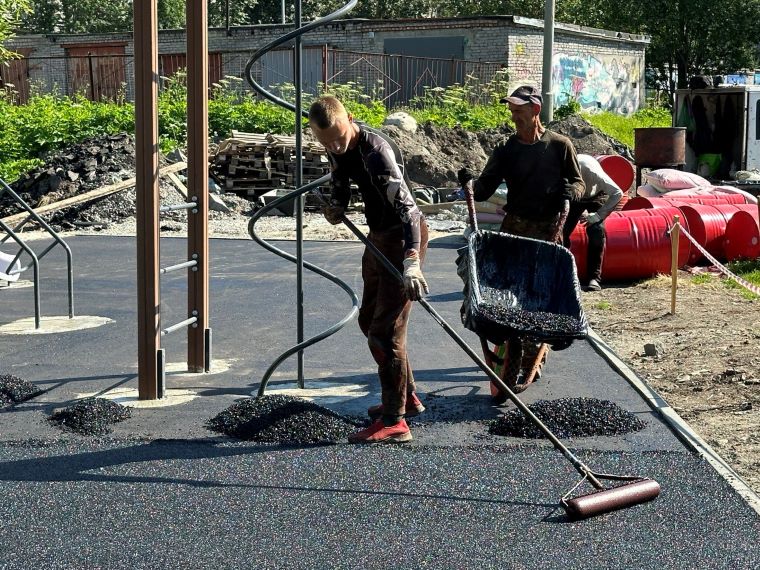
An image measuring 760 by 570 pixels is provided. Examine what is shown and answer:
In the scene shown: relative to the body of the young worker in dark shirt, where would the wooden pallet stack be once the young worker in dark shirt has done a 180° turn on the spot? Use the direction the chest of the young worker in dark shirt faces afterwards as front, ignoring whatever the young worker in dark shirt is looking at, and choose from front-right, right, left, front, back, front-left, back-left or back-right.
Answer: front-left

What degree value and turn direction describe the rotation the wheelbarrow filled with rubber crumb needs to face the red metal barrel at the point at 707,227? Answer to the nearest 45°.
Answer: approximately 180°

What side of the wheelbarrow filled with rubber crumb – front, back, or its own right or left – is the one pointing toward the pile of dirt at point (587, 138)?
back

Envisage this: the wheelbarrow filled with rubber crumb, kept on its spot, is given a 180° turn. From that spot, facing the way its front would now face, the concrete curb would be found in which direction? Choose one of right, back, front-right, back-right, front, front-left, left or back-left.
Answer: right

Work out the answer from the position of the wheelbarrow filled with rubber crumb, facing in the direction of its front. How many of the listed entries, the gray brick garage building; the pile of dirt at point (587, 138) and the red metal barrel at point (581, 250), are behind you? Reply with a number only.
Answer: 3

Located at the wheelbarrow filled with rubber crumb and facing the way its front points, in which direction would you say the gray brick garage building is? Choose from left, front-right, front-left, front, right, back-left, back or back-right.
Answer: back

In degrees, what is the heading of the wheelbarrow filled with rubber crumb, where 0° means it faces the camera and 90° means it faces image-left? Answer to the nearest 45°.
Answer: approximately 0°

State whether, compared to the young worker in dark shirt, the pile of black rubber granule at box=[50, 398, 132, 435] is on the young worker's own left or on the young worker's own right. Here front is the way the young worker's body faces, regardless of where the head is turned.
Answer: on the young worker's own right

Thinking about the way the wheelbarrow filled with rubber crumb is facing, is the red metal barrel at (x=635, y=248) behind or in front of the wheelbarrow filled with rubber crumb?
behind

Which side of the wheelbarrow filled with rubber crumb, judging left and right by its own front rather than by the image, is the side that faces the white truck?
back

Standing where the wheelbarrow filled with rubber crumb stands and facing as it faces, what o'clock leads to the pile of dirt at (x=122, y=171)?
The pile of dirt is roughly at 5 o'clock from the wheelbarrow filled with rubber crumb.
